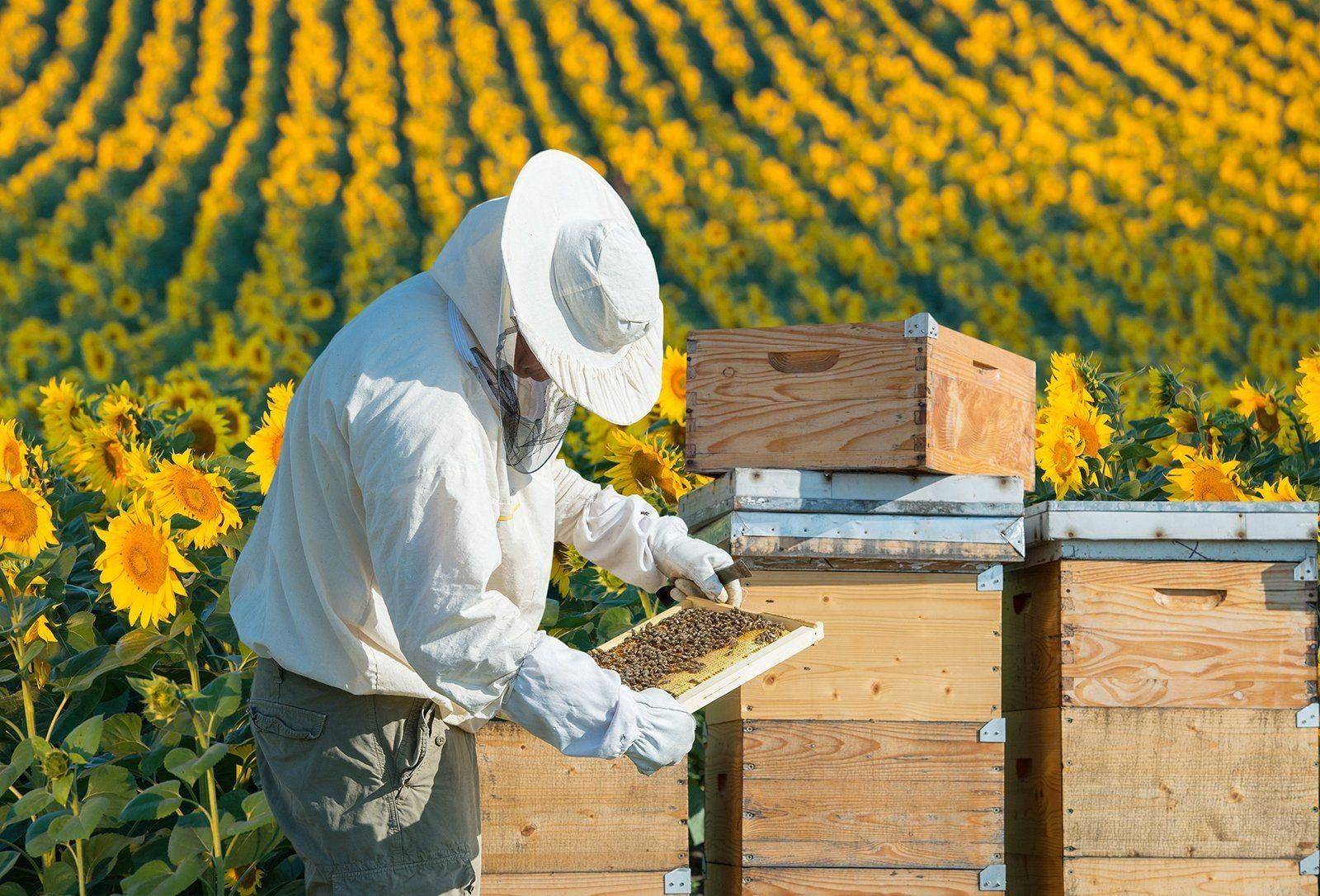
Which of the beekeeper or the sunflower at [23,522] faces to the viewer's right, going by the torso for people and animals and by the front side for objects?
the beekeeper

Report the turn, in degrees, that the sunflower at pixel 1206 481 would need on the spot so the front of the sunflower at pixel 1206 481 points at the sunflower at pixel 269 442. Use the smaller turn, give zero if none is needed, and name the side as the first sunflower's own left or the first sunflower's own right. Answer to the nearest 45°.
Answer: approximately 45° to the first sunflower's own right

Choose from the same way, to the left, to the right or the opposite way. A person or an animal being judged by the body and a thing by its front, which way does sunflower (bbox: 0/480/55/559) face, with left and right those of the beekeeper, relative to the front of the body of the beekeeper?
to the right

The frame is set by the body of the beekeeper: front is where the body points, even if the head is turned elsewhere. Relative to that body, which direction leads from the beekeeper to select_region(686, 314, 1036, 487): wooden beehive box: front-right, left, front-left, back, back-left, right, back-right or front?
front-left

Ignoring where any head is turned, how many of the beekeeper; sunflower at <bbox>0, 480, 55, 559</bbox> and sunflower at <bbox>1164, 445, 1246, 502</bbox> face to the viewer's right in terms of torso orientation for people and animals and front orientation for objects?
1

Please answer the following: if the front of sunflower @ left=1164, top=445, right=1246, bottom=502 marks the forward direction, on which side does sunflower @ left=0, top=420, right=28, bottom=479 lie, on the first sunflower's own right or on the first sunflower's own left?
on the first sunflower's own right

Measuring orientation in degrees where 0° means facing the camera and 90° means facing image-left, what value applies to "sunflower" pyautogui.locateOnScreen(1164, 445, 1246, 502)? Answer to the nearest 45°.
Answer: approximately 0°

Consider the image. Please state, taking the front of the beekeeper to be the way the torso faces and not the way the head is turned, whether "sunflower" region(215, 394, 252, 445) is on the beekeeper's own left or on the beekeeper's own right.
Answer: on the beekeeper's own left

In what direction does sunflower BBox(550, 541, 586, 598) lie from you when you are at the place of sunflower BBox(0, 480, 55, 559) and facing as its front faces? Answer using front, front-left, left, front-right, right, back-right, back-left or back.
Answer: left

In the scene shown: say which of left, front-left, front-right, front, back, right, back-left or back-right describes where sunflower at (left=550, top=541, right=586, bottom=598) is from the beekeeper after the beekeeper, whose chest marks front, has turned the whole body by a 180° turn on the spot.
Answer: right

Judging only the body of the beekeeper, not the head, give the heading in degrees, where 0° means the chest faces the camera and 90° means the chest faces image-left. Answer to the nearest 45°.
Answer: approximately 270°
